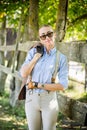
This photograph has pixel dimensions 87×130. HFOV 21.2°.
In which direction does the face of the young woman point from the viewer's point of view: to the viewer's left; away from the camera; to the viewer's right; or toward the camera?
toward the camera

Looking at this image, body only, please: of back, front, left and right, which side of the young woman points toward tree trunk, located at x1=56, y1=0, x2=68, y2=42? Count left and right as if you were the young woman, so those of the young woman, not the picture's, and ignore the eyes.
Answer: back

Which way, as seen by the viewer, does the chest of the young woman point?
toward the camera
